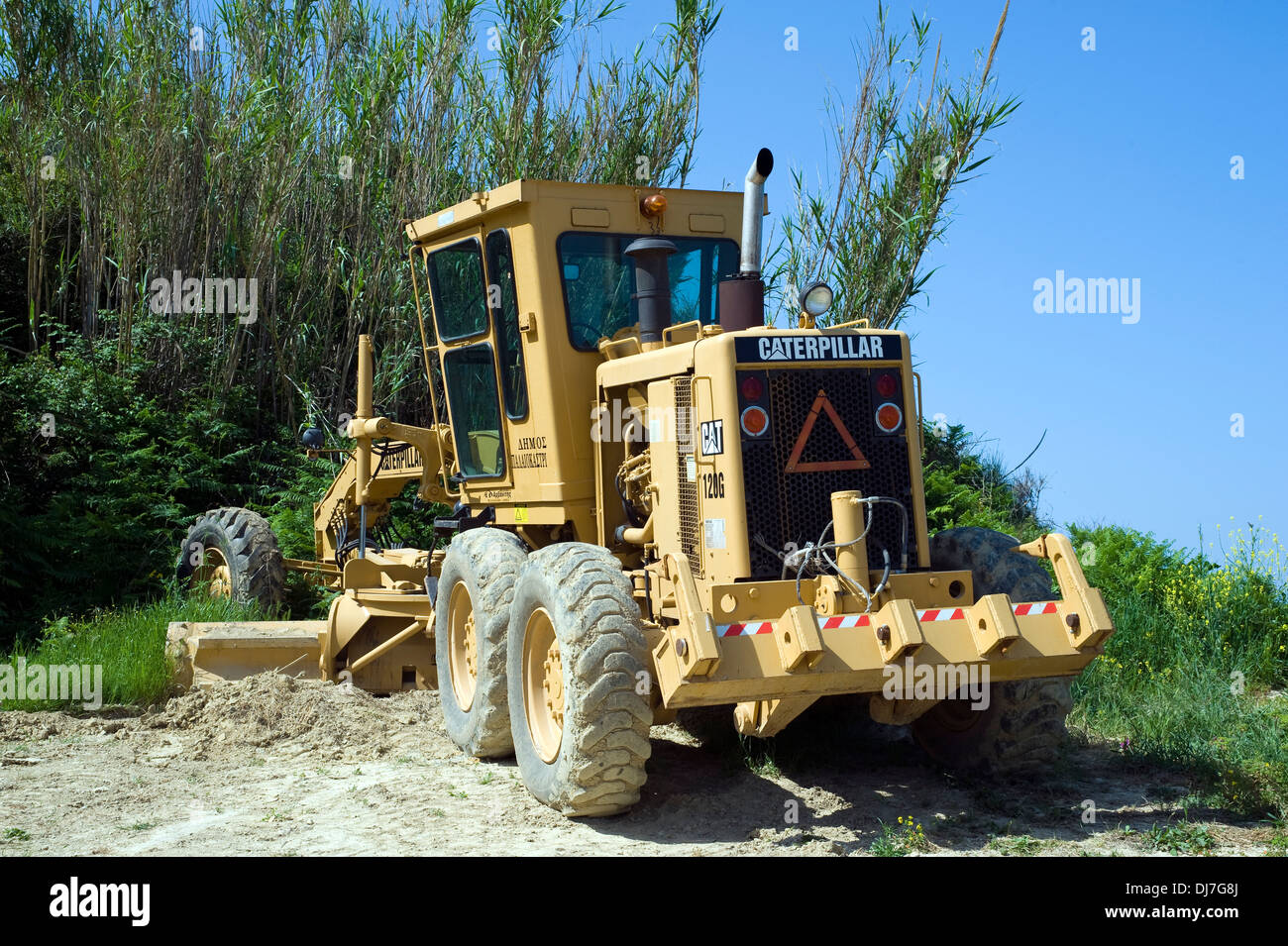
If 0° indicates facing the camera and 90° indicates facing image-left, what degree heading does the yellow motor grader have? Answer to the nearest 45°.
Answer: approximately 135°
